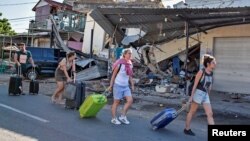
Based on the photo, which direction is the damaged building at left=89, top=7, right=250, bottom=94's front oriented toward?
toward the camera

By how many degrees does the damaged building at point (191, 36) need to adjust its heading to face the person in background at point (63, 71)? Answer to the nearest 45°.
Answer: approximately 45° to its right

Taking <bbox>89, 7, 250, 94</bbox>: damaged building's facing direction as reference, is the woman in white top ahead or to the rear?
ahead

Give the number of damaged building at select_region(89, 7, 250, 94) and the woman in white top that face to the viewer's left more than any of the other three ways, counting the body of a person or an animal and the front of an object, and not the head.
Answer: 0

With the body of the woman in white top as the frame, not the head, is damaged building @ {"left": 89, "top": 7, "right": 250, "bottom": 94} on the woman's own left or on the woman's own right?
on the woman's own left

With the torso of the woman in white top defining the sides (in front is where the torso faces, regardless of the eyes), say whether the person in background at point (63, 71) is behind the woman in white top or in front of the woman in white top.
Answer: behind
